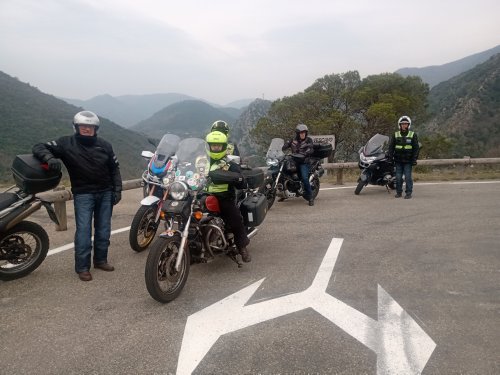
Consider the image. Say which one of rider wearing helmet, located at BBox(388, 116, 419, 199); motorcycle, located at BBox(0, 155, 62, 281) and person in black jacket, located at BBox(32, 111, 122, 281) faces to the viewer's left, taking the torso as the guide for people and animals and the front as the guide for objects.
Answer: the motorcycle

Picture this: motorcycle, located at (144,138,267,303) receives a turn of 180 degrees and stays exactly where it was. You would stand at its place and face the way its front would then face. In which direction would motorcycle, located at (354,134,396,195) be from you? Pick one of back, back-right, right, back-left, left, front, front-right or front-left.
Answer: front

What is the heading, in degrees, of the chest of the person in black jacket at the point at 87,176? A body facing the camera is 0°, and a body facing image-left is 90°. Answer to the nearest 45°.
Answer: approximately 0°

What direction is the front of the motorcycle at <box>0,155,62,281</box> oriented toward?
to the viewer's left

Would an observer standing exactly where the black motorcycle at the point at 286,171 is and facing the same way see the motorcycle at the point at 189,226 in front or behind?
in front

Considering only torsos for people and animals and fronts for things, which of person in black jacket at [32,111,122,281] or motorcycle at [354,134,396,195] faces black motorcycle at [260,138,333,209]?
the motorcycle

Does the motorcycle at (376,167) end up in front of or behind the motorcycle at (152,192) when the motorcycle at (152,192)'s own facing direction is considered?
behind

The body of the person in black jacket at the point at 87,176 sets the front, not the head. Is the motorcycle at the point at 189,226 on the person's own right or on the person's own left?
on the person's own left

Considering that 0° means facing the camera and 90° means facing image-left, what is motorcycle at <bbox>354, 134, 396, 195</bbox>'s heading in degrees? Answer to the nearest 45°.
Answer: approximately 45°
